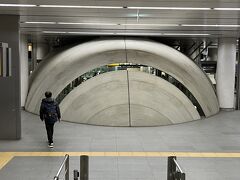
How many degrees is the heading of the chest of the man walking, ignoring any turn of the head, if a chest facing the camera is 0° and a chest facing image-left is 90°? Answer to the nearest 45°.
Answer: approximately 180°

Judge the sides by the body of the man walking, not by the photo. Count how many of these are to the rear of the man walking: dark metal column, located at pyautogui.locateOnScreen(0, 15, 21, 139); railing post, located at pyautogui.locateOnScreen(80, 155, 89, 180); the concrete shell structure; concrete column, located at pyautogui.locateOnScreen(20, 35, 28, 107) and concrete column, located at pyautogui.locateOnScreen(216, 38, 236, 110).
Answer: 1

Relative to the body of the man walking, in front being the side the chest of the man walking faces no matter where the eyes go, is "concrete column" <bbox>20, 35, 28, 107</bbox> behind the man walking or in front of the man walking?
in front

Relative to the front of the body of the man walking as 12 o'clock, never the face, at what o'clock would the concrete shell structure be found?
The concrete shell structure is roughly at 1 o'clock from the man walking.

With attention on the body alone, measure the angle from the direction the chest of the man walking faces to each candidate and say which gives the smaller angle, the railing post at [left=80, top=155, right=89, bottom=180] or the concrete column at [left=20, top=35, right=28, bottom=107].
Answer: the concrete column

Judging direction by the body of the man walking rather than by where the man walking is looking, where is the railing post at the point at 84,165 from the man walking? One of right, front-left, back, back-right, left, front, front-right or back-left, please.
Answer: back

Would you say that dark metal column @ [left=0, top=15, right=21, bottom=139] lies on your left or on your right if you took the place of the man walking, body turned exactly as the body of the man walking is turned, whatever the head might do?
on your left

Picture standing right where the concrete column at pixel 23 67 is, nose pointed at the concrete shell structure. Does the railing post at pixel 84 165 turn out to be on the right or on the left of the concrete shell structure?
right

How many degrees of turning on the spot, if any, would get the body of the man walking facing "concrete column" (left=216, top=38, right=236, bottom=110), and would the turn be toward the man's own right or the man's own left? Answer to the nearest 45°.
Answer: approximately 45° to the man's own right

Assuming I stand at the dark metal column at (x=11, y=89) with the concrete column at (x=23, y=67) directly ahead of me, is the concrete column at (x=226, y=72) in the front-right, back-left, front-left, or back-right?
front-right
